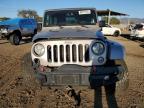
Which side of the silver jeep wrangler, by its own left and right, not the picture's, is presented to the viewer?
front

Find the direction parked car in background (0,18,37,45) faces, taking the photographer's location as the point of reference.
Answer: facing the viewer and to the left of the viewer

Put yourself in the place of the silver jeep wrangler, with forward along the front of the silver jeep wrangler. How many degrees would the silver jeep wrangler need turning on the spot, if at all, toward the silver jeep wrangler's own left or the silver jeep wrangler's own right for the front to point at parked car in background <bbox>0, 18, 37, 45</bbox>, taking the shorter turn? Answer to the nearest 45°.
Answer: approximately 180°

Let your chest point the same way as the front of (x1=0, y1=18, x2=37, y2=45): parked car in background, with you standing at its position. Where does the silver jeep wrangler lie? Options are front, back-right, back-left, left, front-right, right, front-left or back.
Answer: front-left

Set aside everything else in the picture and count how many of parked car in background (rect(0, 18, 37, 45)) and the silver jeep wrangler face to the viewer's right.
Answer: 0
